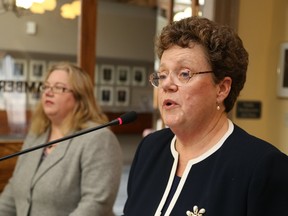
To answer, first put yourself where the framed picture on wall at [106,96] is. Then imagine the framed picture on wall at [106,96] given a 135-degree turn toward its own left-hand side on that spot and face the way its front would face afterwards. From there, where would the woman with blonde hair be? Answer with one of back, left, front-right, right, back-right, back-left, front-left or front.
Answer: back-right

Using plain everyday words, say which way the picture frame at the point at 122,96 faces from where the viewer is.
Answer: facing the viewer

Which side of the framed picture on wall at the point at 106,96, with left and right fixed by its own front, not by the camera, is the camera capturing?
front

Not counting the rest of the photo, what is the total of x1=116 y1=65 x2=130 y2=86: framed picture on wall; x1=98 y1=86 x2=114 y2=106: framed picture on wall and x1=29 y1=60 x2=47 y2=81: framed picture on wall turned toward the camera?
3

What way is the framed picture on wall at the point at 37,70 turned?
toward the camera

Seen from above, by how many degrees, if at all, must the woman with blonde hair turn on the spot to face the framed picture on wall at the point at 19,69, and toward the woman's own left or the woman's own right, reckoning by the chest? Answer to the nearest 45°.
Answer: approximately 135° to the woman's own right

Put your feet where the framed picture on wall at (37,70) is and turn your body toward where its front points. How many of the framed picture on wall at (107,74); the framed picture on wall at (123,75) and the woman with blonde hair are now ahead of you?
1

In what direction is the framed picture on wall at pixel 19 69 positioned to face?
toward the camera

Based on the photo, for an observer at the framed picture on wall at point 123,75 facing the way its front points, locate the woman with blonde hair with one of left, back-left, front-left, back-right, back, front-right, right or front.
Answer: front
